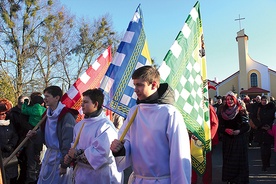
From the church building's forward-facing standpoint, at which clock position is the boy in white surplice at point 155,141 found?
The boy in white surplice is roughly at 12 o'clock from the church building.

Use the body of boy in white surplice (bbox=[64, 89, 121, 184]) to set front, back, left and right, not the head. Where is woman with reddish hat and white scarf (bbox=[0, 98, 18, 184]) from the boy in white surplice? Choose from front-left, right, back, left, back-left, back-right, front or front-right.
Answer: right

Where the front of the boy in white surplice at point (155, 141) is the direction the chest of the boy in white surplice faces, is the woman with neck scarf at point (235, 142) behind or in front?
behind

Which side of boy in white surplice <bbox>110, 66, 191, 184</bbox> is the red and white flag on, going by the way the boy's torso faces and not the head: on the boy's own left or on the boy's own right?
on the boy's own right

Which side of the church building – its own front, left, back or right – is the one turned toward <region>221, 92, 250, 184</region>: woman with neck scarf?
front

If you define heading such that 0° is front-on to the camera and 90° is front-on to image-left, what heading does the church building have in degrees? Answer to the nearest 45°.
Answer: approximately 0°

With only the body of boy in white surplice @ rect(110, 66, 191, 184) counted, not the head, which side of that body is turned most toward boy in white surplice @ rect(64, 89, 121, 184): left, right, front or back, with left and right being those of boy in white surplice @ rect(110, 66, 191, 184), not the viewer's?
right

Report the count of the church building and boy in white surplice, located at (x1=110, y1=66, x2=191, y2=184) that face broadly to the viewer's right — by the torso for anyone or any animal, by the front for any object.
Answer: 0

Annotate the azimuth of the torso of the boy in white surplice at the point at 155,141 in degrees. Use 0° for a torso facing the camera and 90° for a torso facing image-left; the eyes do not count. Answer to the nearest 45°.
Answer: approximately 45°

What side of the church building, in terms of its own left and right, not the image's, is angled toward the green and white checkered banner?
front
